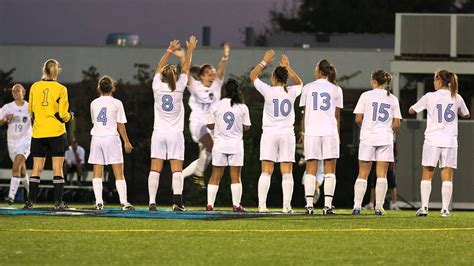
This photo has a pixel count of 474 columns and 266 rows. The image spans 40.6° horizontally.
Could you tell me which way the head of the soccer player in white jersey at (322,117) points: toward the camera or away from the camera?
away from the camera

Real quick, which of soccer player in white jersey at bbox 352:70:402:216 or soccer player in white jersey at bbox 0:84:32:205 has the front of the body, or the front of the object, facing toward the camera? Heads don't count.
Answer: soccer player in white jersey at bbox 0:84:32:205

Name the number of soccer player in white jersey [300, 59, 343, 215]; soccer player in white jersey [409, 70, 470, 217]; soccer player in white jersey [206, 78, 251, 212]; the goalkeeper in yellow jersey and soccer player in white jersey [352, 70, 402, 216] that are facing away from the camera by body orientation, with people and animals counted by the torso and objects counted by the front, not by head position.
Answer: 5

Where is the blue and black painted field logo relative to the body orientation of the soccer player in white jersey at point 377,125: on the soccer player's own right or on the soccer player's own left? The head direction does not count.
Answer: on the soccer player's own left

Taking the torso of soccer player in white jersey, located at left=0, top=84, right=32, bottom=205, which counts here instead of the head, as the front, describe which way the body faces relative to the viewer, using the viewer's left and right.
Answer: facing the viewer

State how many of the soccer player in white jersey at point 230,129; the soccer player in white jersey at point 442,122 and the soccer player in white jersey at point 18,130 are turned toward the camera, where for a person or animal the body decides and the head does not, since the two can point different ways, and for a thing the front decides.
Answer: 1

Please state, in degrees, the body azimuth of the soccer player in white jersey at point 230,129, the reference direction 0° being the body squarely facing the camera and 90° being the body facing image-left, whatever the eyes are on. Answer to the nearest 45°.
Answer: approximately 180°

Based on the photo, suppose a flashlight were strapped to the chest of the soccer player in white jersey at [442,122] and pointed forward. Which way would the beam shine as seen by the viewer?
away from the camera

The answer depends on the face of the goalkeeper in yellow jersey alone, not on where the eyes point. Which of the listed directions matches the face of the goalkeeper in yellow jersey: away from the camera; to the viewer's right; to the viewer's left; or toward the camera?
away from the camera

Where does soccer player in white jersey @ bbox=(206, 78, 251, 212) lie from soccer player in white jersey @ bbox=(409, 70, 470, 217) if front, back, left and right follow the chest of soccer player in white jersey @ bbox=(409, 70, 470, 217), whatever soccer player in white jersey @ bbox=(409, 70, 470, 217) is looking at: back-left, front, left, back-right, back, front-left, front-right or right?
left

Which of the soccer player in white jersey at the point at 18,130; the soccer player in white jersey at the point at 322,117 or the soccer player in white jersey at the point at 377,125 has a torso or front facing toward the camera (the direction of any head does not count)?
the soccer player in white jersey at the point at 18,130

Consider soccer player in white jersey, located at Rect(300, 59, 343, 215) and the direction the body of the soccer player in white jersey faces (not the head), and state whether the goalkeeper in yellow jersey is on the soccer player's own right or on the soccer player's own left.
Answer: on the soccer player's own left

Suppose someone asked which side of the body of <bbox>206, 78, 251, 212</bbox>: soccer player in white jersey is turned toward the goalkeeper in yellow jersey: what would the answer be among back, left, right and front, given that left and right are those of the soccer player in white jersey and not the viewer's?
left

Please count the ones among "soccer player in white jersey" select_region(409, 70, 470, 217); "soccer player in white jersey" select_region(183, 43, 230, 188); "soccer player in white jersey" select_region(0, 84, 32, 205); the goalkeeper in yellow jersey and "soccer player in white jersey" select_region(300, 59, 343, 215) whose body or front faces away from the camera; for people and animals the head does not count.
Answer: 3

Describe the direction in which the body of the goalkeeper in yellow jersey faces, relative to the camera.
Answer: away from the camera

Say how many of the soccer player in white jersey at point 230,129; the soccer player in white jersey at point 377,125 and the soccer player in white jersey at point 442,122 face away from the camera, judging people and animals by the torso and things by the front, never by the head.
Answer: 3

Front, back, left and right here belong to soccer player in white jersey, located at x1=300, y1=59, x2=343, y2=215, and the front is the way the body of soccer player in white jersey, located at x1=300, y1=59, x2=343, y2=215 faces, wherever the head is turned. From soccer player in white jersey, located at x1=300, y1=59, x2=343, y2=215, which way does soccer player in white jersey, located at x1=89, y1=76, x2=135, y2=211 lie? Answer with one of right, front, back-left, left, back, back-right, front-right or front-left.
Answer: left

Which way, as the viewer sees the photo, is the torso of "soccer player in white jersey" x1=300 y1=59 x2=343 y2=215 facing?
away from the camera

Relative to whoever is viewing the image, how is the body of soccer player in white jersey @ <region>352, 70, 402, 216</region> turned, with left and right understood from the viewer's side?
facing away from the viewer

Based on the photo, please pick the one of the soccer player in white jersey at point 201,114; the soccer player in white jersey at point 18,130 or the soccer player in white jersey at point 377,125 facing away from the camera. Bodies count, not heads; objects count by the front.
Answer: the soccer player in white jersey at point 377,125
